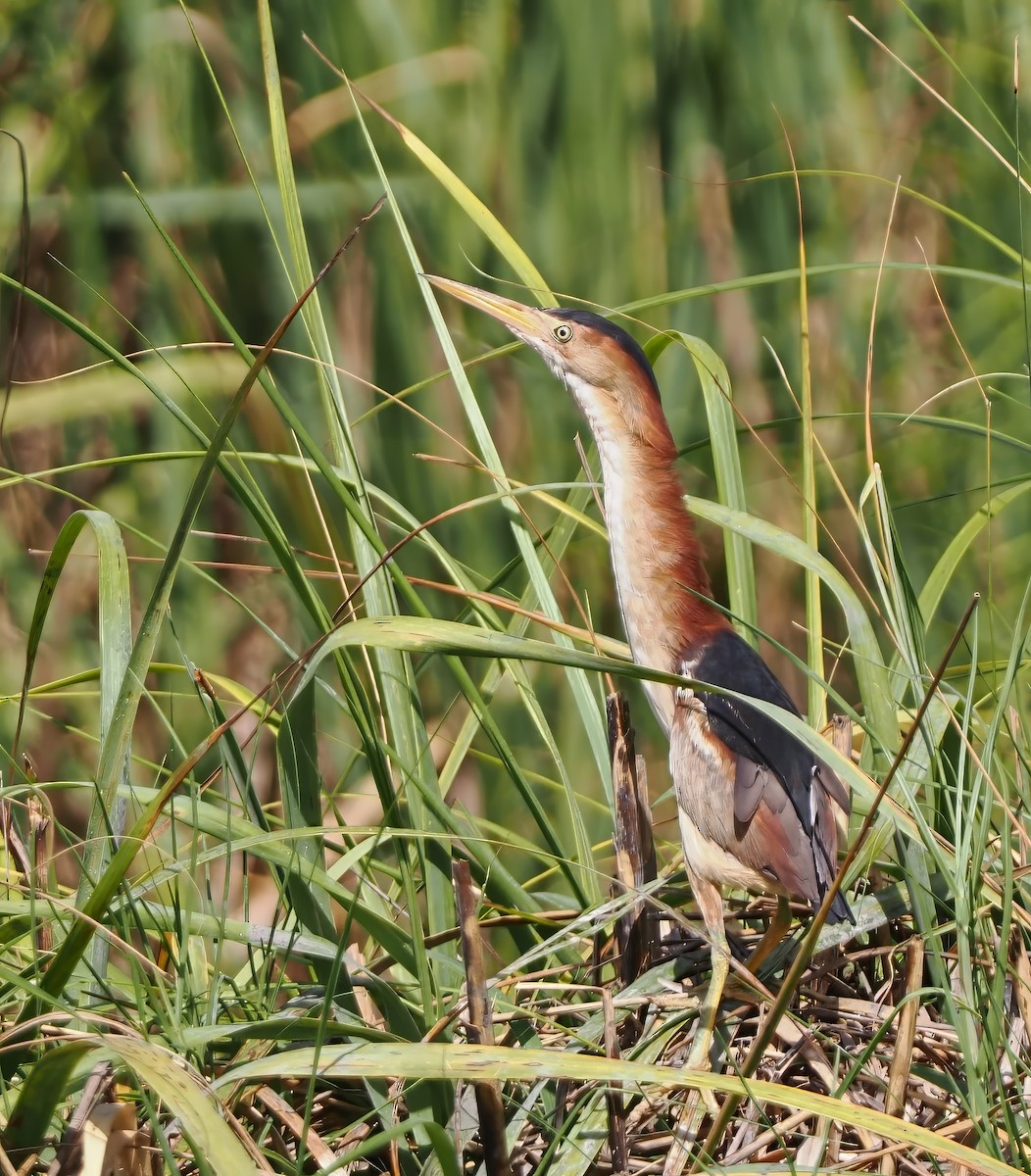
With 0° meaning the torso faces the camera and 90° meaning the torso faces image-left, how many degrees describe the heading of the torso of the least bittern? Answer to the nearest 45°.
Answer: approximately 90°
